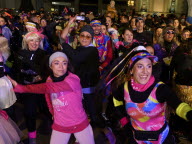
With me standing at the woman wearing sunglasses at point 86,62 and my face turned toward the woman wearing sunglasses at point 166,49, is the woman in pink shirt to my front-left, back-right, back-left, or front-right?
back-right

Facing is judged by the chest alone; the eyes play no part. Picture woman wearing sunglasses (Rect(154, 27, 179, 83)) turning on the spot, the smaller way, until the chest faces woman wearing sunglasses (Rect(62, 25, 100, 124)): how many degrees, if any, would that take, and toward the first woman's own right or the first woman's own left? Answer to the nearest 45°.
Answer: approximately 45° to the first woman's own right

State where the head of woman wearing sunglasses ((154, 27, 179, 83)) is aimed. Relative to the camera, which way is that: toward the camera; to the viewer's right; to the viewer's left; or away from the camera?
toward the camera

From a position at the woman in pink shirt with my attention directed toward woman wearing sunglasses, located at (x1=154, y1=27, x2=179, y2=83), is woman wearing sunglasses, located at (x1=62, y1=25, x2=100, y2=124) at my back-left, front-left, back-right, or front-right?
front-left

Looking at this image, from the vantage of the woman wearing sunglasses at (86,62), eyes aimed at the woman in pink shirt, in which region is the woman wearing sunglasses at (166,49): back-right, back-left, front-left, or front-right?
back-left

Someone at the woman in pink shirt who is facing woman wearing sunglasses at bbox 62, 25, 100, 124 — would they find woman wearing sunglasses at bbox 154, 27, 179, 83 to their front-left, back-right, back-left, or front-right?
front-right

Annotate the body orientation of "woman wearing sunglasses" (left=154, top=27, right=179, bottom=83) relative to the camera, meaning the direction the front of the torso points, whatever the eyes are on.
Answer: toward the camera

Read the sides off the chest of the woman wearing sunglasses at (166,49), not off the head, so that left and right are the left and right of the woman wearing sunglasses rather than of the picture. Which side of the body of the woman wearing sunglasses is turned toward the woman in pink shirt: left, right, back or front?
front
